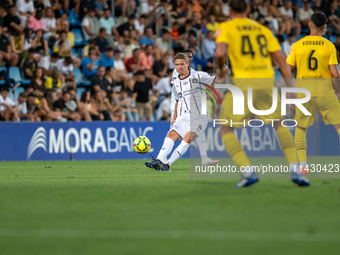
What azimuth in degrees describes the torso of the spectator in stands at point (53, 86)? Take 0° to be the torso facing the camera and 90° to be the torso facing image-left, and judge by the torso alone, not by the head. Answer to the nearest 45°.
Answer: approximately 315°

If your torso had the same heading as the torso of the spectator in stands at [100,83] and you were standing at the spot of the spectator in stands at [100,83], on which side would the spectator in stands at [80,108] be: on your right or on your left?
on your right

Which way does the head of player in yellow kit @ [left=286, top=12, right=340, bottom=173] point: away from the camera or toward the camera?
away from the camera

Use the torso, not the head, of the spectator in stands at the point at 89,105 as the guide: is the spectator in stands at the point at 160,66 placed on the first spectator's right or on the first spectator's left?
on the first spectator's left

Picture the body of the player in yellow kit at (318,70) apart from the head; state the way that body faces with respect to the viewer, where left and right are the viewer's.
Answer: facing away from the viewer

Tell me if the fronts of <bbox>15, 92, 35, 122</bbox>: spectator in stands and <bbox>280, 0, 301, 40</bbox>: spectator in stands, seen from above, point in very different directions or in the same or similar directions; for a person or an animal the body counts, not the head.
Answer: same or similar directions

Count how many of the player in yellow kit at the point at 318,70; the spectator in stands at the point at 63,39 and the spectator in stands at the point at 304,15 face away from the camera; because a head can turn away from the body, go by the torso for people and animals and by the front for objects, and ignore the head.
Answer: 1

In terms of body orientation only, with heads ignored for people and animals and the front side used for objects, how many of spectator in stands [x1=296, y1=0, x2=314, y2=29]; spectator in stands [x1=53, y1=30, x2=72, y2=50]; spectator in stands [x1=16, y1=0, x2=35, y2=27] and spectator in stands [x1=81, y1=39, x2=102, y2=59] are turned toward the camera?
4

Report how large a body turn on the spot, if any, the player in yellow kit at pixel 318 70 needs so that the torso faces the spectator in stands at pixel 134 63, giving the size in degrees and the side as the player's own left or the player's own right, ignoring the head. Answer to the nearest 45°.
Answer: approximately 45° to the player's own left

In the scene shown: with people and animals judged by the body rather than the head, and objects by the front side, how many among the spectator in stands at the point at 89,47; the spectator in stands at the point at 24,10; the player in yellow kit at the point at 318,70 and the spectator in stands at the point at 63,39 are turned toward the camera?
3

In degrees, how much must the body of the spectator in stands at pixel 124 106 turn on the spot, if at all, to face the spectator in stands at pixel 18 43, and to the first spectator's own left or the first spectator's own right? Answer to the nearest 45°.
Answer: approximately 135° to the first spectator's own right

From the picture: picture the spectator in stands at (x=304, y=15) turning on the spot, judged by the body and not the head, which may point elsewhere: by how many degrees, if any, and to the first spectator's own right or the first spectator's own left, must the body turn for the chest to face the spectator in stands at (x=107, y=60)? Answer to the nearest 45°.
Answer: approximately 45° to the first spectator's own right

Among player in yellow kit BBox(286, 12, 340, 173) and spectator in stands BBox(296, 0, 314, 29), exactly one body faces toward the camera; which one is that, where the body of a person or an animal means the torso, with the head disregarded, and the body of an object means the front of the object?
the spectator in stands

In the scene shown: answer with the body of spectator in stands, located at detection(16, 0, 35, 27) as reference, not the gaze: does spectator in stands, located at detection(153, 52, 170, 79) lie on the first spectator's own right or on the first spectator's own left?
on the first spectator's own left

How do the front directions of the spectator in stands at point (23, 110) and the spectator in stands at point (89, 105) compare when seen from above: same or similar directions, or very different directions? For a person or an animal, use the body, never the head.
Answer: same or similar directions

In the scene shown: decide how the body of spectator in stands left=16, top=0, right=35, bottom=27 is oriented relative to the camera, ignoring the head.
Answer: toward the camera
